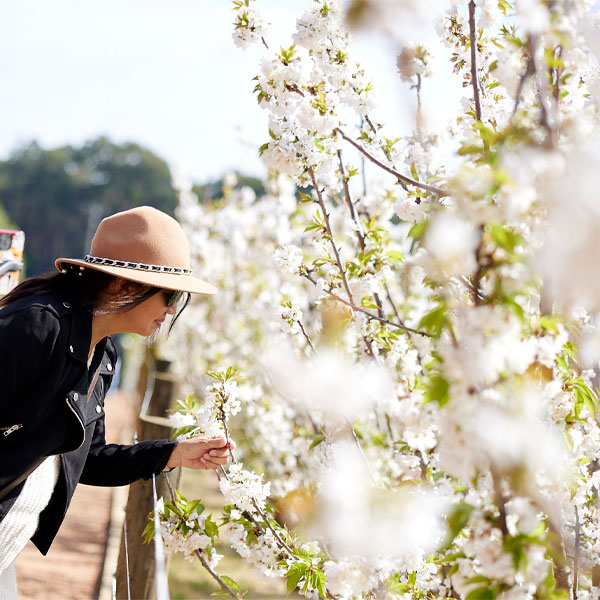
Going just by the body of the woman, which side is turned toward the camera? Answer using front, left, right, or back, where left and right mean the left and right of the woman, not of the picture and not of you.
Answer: right

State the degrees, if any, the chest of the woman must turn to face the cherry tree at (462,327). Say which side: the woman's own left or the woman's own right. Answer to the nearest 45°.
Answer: approximately 45° to the woman's own right

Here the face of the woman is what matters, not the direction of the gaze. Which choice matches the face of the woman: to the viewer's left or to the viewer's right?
to the viewer's right
